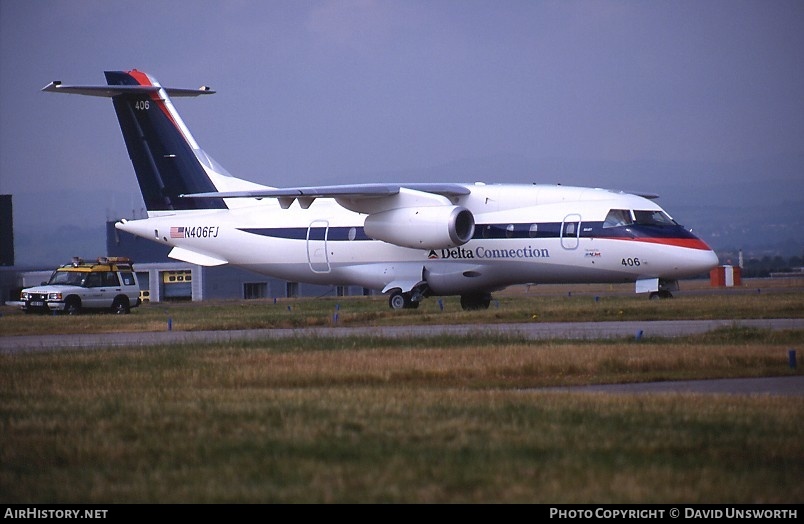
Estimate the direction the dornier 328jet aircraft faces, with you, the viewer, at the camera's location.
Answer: facing the viewer and to the right of the viewer
